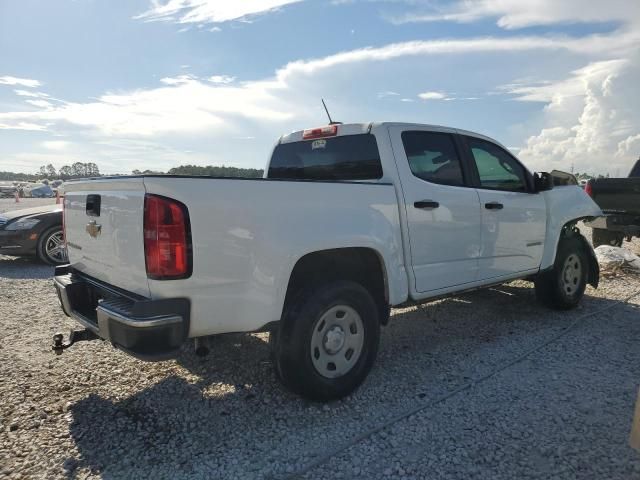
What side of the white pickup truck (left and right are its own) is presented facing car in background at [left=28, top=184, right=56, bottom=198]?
left

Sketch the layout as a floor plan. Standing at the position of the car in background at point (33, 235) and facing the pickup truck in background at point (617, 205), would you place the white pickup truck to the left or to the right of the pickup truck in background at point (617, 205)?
right

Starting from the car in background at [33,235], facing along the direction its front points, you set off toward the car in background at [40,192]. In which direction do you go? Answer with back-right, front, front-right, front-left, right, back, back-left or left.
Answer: back-right

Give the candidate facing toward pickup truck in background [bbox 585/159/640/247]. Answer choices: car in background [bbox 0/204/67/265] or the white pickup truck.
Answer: the white pickup truck

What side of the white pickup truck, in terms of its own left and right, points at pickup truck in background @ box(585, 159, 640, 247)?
front

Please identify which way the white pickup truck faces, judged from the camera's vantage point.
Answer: facing away from the viewer and to the right of the viewer

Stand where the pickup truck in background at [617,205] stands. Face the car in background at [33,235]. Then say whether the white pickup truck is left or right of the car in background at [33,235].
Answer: left

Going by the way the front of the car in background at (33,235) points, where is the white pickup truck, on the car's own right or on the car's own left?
on the car's own left
